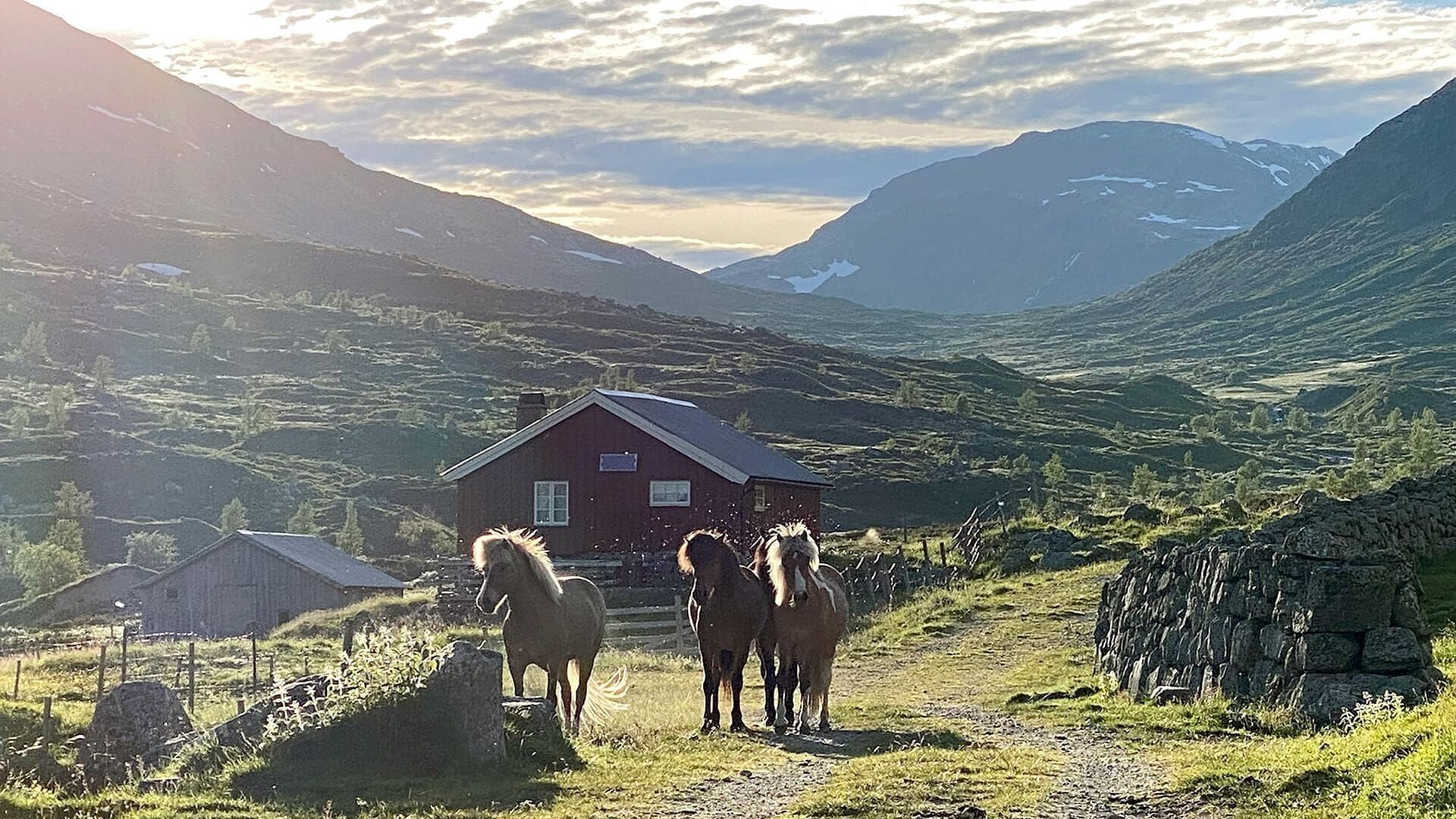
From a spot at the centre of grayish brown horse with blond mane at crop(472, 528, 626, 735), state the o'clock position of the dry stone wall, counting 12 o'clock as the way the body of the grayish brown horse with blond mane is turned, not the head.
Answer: The dry stone wall is roughly at 8 o'clock from the grayish brown horse with blond mane.

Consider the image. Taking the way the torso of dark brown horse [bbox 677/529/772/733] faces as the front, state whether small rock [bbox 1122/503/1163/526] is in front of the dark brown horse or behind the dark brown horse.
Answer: behind

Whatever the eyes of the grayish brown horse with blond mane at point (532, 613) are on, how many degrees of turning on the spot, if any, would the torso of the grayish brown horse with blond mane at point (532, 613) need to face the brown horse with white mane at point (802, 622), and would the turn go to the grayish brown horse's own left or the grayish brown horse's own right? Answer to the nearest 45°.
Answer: approximately 135° to the grayish brown horse's own left

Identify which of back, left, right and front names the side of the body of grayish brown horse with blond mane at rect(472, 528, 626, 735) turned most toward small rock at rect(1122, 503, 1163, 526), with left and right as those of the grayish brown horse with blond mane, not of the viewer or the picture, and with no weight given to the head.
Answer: back

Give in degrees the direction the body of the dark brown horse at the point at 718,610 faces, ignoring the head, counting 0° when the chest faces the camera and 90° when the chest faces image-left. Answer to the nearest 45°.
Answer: approximately 0°

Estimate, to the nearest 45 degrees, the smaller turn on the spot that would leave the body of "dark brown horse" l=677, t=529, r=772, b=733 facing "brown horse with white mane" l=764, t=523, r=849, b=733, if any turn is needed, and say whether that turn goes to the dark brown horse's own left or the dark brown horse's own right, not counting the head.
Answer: approximately 90° to the dark brown horse's own left

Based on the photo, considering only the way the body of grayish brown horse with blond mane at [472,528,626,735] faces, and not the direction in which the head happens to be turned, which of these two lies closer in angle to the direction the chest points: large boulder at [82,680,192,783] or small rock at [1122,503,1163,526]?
the large boulder

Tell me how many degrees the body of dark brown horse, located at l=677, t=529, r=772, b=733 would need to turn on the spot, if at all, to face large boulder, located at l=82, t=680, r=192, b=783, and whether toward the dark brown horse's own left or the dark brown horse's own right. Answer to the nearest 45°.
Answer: approximately 45° to the dark brown horse's own right

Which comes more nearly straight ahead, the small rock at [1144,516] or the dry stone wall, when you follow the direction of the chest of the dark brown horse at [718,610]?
the dry stone wall

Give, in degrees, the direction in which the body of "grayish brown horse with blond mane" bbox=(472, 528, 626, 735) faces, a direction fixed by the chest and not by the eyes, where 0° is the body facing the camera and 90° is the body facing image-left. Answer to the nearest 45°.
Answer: approximately 45°

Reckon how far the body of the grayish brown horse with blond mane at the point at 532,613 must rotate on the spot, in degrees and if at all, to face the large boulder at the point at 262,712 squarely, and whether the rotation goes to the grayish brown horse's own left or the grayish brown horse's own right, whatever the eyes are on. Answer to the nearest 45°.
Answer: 0° — it already faces it

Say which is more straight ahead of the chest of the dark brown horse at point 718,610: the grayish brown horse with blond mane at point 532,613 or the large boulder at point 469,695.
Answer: the large boulder

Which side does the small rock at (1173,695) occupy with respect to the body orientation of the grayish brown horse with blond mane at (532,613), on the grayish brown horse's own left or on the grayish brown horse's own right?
on the grayish brown horse's own left
